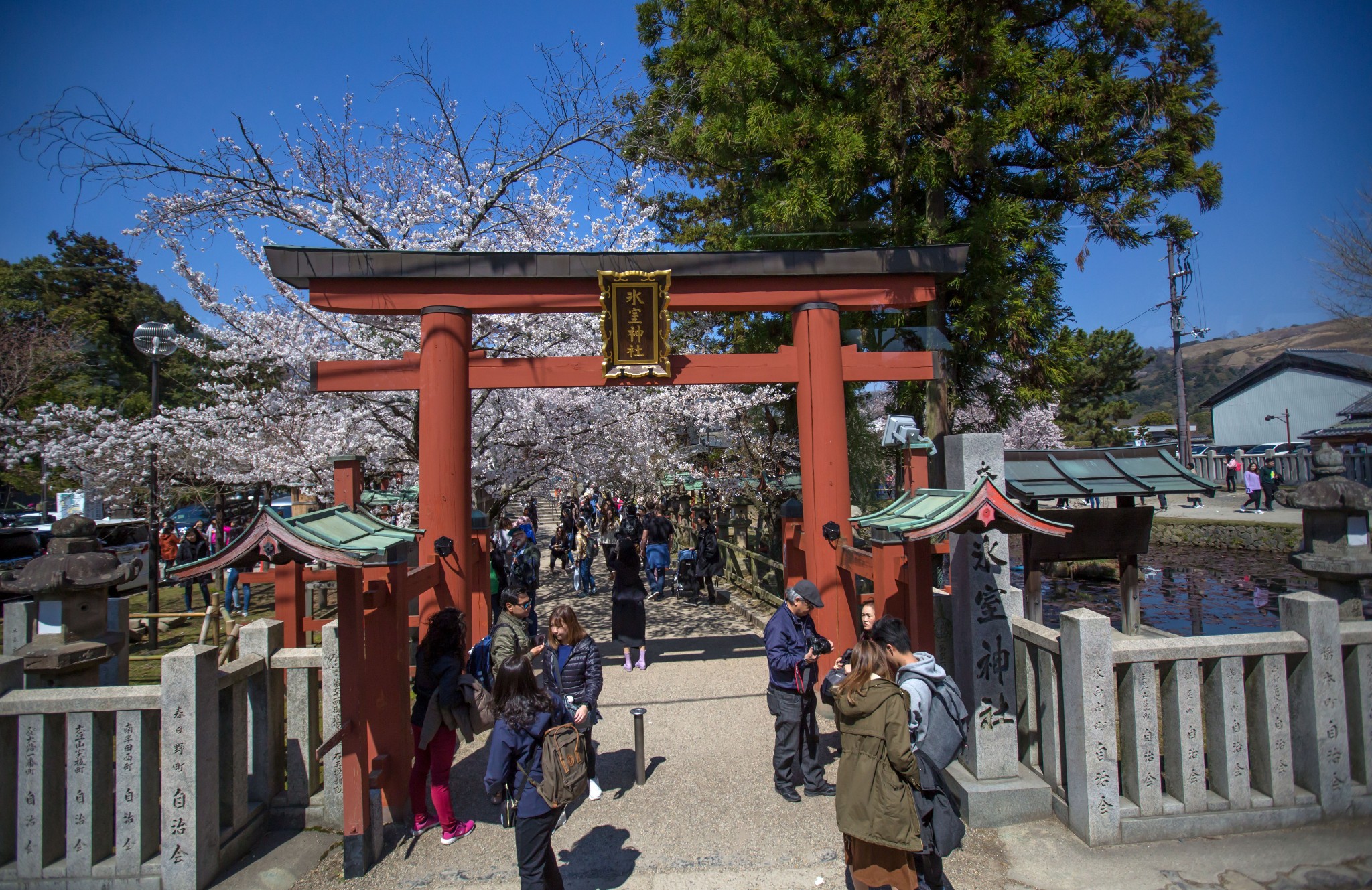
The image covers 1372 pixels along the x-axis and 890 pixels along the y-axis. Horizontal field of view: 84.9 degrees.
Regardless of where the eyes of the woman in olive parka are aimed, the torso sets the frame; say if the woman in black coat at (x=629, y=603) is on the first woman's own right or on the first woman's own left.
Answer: on the first woman's own left

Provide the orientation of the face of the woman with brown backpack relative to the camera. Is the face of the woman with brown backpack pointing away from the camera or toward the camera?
away from the camera

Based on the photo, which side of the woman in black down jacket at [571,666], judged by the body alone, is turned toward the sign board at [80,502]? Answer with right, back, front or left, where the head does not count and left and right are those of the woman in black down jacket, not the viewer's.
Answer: right

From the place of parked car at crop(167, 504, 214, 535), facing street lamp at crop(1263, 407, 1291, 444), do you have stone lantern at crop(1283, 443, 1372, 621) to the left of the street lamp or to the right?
right

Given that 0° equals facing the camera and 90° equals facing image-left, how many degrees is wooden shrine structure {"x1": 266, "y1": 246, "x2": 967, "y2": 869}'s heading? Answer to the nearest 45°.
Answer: approximately 0°

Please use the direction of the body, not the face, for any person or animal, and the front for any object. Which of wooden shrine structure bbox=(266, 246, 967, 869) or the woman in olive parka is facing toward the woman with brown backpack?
the wooden shrine structure

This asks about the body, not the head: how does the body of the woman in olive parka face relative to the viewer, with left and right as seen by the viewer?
facing away from the viewer and to the right of the viewer

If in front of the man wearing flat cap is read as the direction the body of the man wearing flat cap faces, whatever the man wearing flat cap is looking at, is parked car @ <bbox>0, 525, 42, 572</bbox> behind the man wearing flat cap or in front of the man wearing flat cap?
behind
